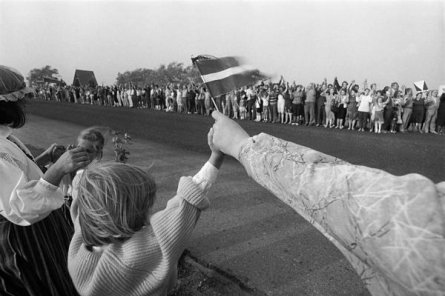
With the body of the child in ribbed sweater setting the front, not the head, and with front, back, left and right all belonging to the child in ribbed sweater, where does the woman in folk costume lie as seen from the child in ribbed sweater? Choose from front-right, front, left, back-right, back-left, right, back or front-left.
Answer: front-left

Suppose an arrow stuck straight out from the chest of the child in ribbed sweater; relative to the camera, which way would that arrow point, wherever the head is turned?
away from the camera

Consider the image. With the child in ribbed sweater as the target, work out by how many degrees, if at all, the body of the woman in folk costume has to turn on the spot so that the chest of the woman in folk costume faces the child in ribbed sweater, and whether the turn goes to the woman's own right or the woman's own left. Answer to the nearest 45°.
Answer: approximately 90° to the woman's own right

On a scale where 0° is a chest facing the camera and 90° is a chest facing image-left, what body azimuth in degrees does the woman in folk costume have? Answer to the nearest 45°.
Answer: approximately 225°

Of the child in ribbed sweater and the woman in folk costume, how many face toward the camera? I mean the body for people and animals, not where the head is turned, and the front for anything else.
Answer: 0
